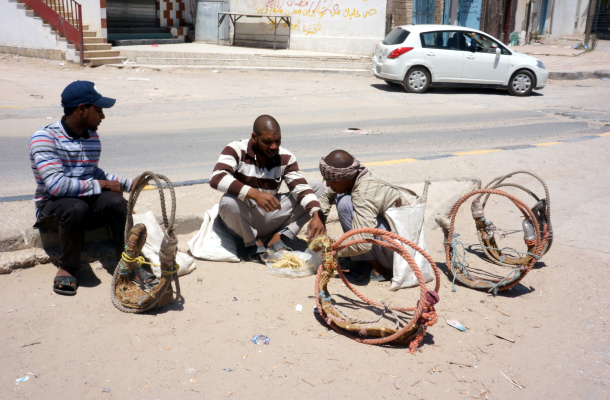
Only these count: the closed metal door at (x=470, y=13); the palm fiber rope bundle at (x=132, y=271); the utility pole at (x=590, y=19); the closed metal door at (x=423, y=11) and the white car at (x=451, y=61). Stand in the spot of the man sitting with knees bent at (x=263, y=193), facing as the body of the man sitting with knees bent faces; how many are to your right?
1

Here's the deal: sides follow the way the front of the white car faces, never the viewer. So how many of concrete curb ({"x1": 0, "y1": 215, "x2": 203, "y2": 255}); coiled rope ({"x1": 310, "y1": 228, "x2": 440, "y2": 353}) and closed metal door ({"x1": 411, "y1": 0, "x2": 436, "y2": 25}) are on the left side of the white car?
1

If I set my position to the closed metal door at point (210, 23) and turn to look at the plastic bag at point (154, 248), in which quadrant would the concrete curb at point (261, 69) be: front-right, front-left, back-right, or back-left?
front-left

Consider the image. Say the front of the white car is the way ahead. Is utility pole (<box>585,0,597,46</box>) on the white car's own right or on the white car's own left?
on the white car's own left

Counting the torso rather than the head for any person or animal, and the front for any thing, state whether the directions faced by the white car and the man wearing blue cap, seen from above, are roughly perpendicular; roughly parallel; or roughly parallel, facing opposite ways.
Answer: roughly parallel

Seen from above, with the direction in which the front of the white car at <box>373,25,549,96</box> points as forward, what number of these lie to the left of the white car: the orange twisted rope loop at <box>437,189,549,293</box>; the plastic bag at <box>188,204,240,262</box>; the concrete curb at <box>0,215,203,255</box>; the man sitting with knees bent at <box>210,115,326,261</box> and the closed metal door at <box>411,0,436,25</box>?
1

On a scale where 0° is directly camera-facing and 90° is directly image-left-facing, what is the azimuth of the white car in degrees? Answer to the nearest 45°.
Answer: approximately 270°

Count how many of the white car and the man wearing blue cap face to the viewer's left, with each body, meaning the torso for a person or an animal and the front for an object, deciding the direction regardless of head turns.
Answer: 0

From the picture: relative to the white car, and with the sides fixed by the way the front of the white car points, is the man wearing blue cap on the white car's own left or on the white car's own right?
on the white car's own right

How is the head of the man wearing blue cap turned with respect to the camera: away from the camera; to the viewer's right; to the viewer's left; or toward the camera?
to the viewer's right

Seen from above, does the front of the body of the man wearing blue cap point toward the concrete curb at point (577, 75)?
no

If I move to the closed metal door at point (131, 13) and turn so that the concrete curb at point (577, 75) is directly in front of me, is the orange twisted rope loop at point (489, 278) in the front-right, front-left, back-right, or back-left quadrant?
front-right

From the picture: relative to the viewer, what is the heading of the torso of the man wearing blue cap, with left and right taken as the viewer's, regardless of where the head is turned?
facing the viewer and to the right of the viewer
